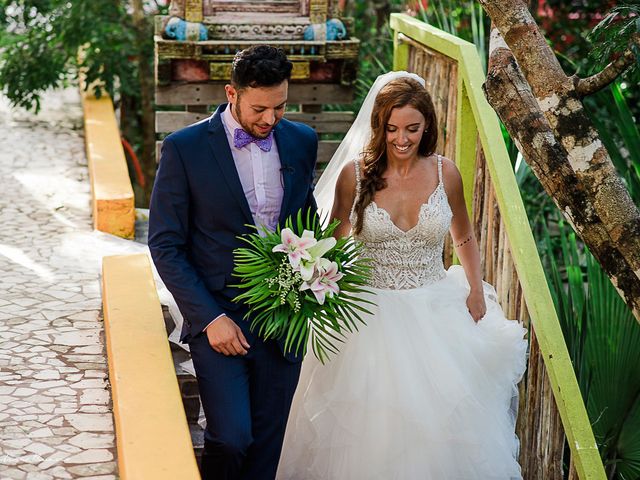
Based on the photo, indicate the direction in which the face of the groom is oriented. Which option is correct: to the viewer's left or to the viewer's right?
to the viewer's right

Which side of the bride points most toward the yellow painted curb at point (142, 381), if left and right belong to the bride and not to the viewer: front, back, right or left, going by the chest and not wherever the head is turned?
right

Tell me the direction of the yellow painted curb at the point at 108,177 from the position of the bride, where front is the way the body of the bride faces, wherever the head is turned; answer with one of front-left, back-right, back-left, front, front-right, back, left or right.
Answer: back-right

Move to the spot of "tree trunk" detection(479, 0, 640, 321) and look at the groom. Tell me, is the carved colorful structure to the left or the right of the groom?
right

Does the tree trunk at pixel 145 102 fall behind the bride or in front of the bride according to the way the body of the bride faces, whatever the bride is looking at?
behind

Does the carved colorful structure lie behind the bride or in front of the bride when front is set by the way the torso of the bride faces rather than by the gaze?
behind

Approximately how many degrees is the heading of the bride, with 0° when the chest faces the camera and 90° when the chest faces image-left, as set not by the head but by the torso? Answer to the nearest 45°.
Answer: approximately 0°
